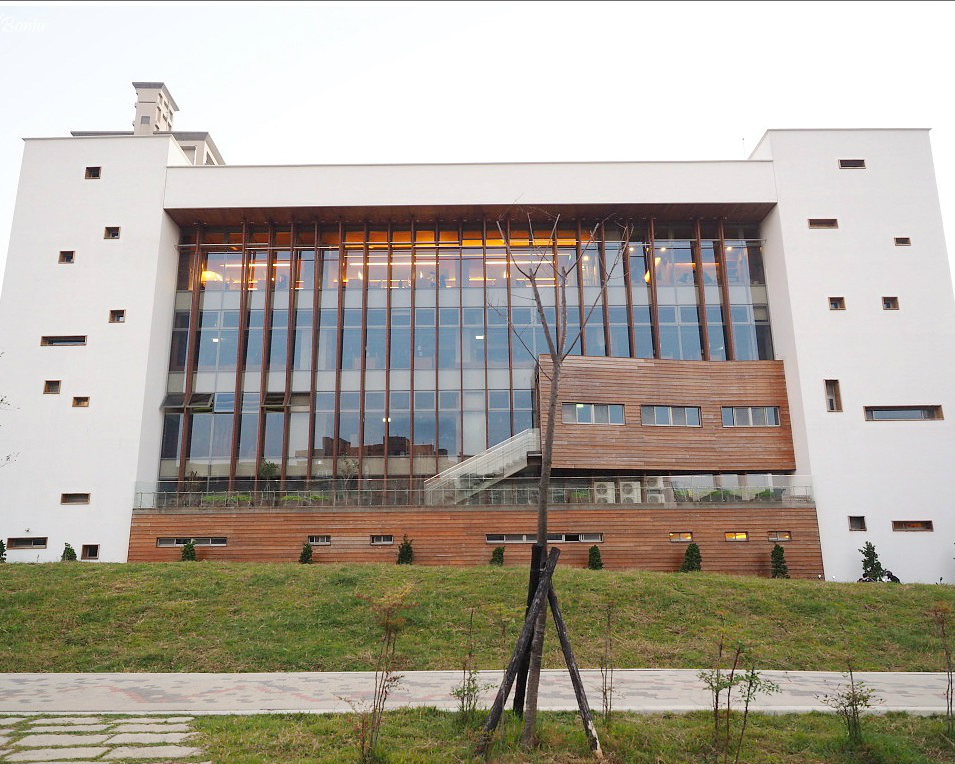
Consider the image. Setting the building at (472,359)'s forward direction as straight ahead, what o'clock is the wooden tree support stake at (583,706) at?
The wooden tree support stake is roughly at 12 o'clock from the building.

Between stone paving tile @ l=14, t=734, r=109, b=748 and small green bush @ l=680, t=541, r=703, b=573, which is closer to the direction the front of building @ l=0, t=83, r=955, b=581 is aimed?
the stone paving tile

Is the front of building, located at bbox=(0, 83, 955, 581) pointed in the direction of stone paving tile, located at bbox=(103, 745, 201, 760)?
yes

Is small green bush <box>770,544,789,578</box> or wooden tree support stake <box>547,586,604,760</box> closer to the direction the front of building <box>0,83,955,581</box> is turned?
the wooden tree support stake

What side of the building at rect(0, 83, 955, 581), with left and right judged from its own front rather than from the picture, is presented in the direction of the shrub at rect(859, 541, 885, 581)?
left

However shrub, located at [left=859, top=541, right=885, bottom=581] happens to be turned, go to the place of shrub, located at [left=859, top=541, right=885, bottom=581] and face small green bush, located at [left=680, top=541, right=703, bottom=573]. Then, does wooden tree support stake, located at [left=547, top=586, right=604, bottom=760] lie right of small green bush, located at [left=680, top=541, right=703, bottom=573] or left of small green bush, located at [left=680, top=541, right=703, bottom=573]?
left

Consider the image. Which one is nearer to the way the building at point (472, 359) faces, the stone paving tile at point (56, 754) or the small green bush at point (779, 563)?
the stone paving tile

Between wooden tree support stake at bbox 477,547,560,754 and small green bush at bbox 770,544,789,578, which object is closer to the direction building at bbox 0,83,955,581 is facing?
the wooden tree support stake

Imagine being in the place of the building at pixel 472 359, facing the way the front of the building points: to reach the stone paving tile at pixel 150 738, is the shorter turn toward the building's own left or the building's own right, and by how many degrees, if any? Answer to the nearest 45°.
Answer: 0° — it already faces it

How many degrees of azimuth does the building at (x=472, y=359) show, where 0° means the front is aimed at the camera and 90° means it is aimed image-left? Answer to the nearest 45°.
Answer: approximately 0°

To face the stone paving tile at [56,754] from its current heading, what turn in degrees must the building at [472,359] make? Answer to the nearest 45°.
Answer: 0° — it already faces it
